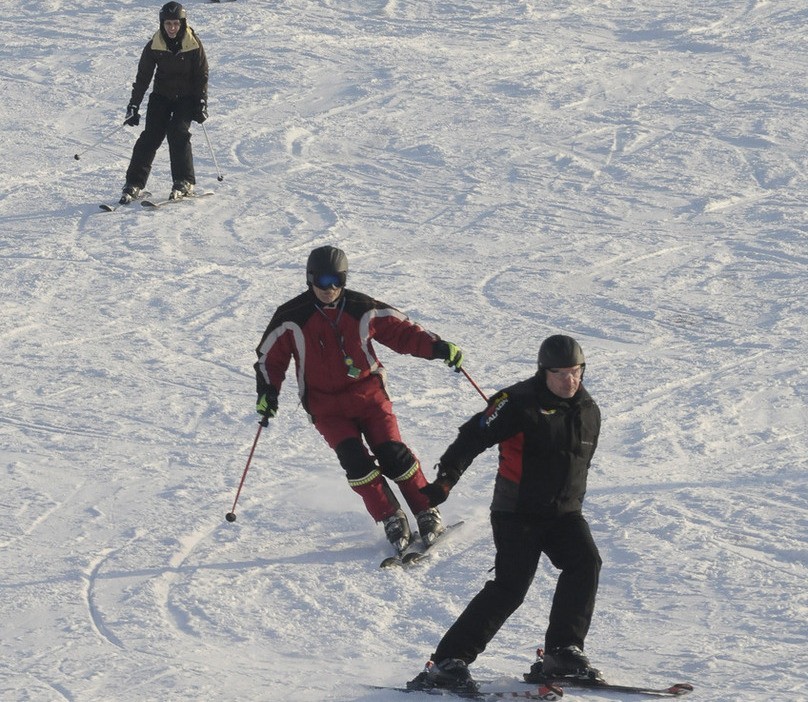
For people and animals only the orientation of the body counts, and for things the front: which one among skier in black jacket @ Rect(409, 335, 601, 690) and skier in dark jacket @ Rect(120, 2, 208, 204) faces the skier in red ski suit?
the skier in dark jacket

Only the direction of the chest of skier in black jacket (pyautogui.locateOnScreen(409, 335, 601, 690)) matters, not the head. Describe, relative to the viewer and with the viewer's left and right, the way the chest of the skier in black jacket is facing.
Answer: facing the viewer and to the right of the viewer

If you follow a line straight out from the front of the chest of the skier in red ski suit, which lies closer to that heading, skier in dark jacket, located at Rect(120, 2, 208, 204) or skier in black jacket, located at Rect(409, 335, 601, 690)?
the skier in black jacket

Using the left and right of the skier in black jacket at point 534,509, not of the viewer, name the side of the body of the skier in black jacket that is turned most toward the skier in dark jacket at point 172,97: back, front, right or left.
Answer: back

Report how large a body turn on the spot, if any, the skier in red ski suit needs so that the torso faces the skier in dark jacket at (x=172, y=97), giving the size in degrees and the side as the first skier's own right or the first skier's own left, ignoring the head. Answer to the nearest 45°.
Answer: approximately 180°

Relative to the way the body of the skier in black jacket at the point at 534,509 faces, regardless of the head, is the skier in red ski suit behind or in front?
behind

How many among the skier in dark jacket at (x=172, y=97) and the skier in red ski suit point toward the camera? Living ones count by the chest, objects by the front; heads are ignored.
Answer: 2

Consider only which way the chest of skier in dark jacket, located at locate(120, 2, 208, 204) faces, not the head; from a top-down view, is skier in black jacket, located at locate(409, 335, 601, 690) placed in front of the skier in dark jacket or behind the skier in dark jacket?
in front

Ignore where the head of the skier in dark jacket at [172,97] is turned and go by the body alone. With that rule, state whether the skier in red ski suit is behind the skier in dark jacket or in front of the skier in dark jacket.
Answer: in front

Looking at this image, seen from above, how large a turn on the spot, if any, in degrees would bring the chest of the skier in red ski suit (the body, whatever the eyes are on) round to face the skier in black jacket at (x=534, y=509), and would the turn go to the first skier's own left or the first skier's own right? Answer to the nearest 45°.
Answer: approximately 45° to the first skier's own left
